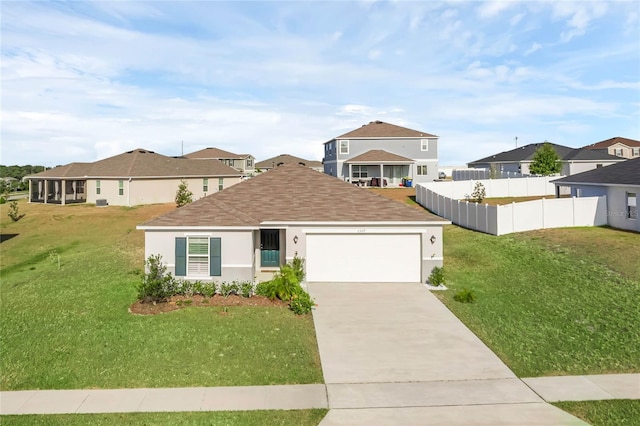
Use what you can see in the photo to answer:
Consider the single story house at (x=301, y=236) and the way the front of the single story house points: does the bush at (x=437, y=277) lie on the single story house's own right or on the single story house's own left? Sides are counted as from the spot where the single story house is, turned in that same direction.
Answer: on the single story house's own left

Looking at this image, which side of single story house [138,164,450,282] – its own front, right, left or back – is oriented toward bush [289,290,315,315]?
front

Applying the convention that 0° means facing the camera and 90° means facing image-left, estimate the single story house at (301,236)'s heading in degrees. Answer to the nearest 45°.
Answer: approximately 0°

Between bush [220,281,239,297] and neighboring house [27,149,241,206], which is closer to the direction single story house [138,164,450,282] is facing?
the bush

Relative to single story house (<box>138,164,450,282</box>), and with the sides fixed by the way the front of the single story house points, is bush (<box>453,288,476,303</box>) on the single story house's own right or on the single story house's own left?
on the single story house's own left

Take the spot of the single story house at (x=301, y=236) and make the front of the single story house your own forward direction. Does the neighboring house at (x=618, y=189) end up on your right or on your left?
on your left

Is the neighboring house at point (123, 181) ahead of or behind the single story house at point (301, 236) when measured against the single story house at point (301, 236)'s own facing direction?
behind

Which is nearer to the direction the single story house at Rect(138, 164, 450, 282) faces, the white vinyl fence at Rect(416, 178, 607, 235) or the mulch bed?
the mulch bed

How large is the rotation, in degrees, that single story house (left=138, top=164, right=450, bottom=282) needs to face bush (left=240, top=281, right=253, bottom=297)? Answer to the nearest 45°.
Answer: approximately 45° to its right

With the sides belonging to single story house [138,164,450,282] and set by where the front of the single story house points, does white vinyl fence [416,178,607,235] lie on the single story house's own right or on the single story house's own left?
on the single story house's own left

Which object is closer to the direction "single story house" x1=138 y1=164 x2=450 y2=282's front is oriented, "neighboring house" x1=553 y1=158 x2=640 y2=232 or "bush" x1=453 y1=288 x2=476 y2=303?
the bush

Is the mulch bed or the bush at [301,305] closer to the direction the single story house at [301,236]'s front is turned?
the bush
